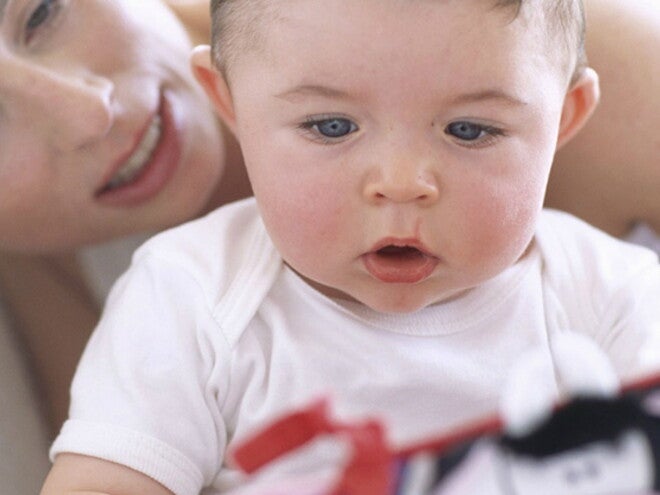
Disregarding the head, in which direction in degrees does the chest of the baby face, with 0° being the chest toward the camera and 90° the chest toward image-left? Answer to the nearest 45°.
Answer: approximately 0°
